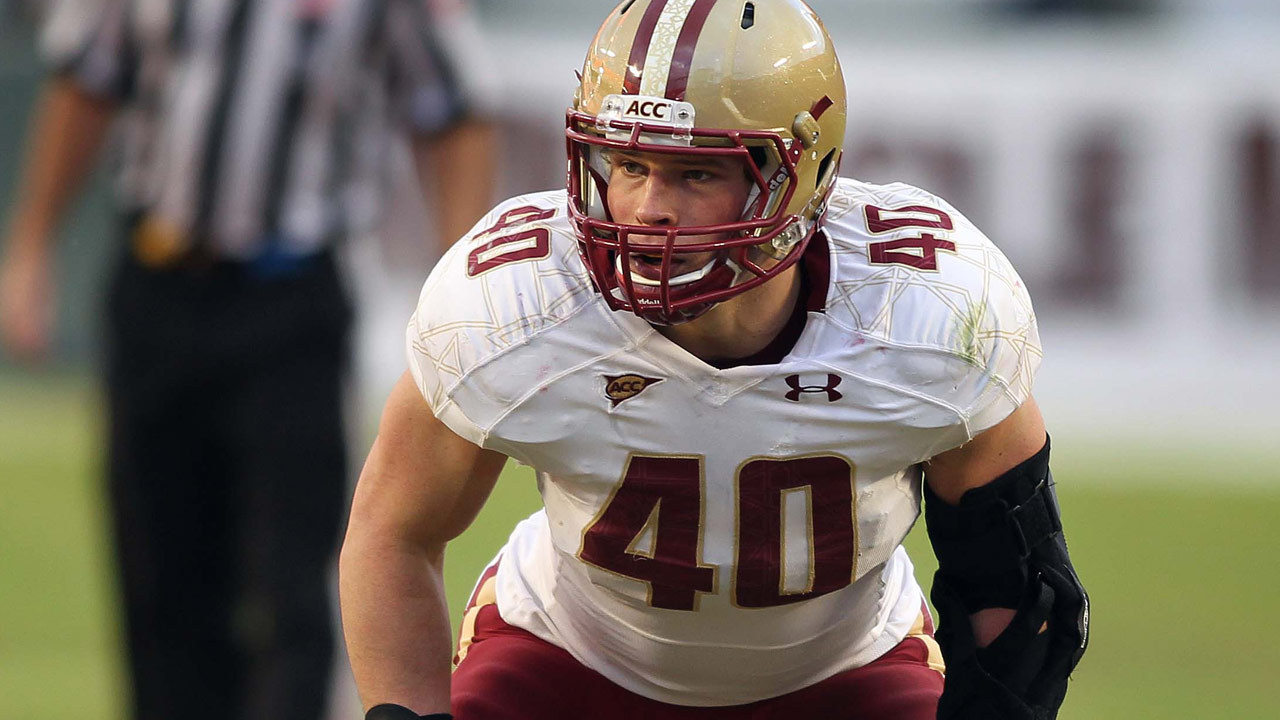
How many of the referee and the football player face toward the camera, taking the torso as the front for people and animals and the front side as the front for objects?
2

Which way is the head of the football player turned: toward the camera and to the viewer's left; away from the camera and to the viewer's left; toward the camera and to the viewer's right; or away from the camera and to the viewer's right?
toward the camera and to the viewer's left

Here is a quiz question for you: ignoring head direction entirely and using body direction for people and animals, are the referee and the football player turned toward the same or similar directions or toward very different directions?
same or similar directions

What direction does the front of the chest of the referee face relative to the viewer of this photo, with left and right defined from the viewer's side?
facing the viewer

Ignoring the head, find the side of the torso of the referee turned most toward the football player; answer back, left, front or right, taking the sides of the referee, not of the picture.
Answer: front

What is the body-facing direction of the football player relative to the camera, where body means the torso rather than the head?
toward the camera

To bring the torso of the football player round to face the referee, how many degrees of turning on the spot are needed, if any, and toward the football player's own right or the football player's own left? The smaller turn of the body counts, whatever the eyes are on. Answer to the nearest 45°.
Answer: approximately 135° to the football player's own right
